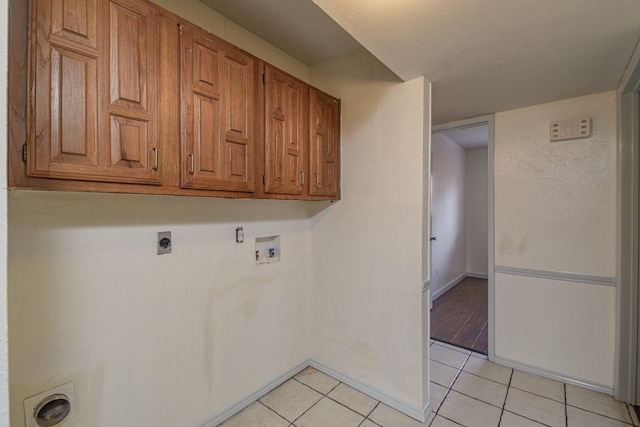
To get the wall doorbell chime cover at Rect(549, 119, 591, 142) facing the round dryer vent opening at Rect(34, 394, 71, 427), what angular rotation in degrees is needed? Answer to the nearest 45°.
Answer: approximately 45° to its right

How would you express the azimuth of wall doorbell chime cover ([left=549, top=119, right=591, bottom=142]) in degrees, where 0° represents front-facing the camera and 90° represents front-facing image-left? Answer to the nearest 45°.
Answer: approximately 0°
